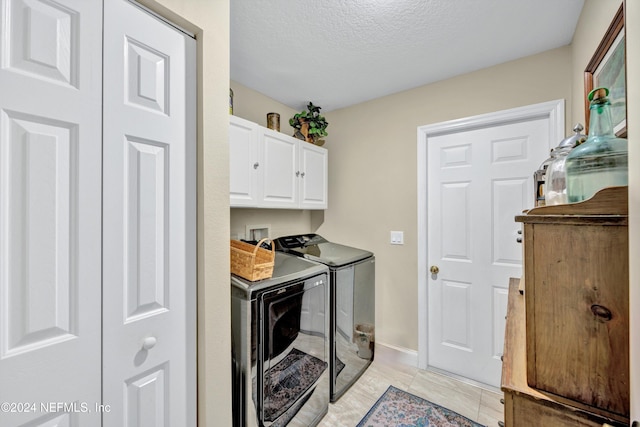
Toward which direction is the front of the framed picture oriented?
to the viewer's left

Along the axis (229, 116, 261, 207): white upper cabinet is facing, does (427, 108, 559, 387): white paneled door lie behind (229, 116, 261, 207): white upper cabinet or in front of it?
in front

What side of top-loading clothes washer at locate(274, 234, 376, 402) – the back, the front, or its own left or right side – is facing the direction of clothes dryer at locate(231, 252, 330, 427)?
right

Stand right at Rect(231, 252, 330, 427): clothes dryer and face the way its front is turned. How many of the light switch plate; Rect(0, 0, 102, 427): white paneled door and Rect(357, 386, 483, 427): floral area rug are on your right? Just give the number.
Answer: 1

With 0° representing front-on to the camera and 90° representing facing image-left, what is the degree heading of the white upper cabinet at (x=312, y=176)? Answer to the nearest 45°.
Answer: approximately 315°

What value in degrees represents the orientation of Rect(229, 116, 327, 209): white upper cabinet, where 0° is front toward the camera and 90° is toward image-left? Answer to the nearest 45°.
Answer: approximately 315°

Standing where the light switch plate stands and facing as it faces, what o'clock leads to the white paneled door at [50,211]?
The white paneled door is roughly at 1 o'clock from the light switch plate.

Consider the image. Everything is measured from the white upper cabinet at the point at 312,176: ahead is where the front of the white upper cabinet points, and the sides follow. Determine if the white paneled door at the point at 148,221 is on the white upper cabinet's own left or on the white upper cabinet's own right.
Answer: on the white upper cabinet's own right

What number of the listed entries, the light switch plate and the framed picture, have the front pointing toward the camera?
1
